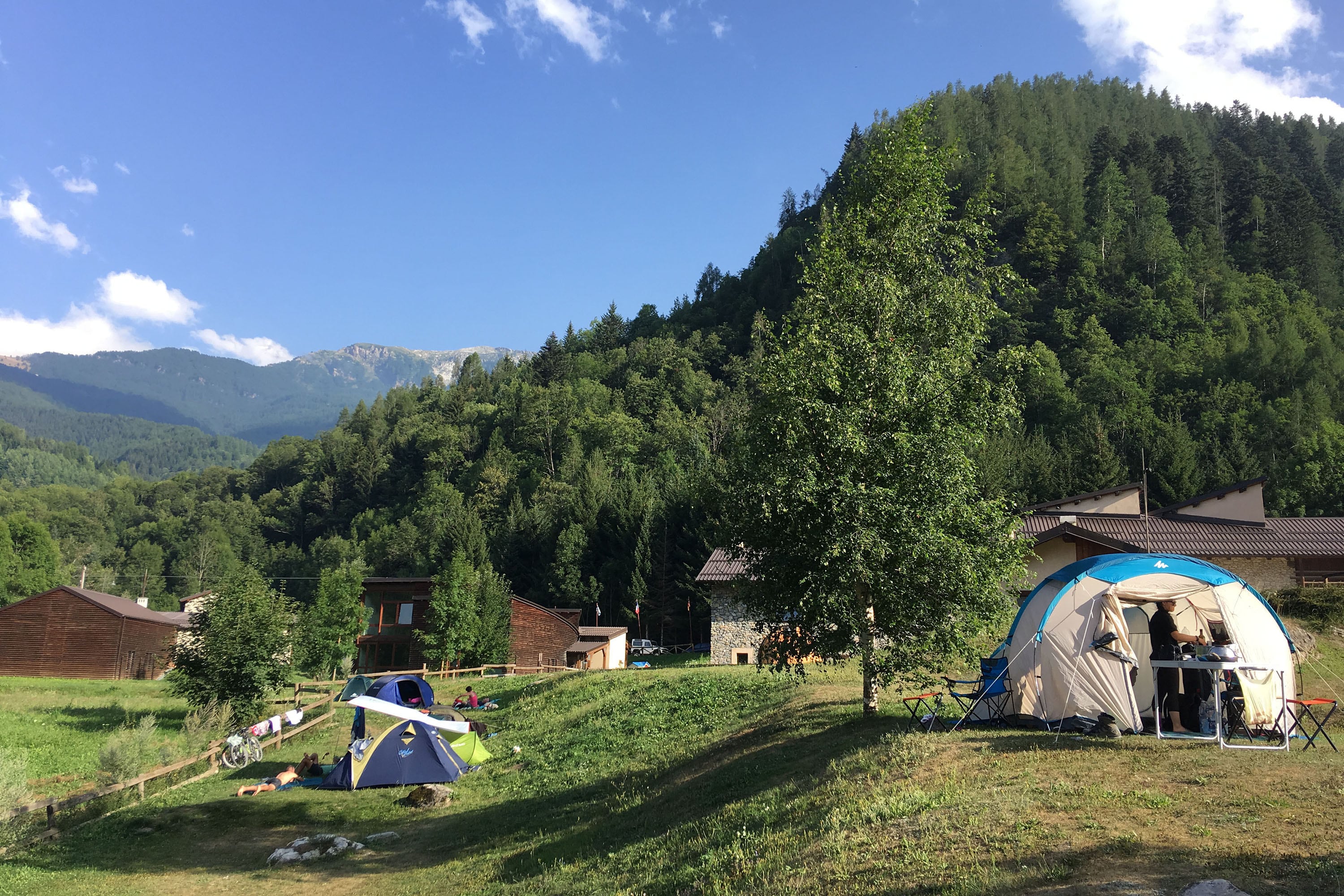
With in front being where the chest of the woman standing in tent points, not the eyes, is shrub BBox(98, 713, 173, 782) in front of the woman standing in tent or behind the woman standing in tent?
behind

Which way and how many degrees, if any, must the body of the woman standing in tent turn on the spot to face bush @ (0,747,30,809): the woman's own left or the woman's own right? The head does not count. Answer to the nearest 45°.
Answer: approximately 180°

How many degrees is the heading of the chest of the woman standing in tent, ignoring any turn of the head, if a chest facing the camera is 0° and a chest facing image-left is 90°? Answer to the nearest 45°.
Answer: approximately 270°

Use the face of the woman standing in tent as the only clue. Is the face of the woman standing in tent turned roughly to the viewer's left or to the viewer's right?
to the viewer's right

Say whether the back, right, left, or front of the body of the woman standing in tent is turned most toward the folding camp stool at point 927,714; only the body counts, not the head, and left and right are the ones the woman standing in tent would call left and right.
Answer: back

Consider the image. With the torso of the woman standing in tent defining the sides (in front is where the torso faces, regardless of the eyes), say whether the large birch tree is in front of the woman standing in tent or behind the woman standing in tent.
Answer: behind

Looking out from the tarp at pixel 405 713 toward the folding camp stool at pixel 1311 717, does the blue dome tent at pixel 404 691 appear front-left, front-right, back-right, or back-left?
back-left

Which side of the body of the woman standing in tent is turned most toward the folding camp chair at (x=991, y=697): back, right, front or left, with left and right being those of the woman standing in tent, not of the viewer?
back

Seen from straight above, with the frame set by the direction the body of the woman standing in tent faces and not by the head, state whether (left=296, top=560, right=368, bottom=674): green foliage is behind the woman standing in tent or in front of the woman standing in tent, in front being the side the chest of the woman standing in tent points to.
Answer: behind
